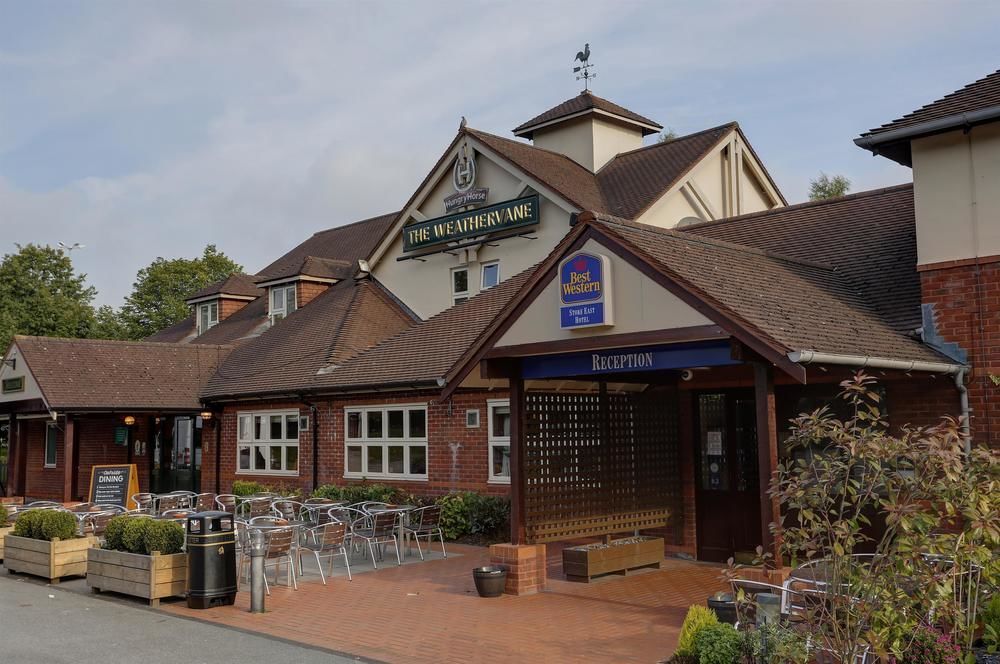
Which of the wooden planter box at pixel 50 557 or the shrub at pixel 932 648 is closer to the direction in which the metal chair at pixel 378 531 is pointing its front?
the wooden planter box

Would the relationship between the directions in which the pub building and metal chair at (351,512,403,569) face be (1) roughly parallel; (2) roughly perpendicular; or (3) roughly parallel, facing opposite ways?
roughly perpendicular

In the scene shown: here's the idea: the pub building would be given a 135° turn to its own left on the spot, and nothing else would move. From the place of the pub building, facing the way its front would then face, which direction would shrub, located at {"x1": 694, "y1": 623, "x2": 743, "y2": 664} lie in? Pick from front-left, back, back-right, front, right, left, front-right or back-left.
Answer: right

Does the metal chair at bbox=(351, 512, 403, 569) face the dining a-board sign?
yes

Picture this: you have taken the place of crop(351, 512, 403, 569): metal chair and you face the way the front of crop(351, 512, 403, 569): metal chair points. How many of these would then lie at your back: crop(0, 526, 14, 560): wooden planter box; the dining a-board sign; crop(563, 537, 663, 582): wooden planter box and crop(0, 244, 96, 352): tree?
1

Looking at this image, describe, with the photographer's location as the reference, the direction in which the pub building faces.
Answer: facing the viewer and to the left of the viewer

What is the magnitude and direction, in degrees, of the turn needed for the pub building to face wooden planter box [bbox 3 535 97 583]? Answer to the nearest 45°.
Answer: approximately 45° to its right

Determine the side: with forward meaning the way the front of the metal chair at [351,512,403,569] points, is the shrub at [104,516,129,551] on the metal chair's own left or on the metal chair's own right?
on the metal chair's own left

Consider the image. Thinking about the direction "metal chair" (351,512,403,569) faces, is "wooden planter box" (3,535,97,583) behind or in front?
in front

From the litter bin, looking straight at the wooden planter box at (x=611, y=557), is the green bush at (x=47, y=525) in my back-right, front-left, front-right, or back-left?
back-left

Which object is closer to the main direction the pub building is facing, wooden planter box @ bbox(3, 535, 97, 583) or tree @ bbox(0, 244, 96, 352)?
the wooden planter box

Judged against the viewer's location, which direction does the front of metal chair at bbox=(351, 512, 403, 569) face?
facing away from the viewer and to the left of the viewer

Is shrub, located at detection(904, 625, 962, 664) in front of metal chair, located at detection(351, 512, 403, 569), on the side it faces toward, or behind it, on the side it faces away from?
behind
